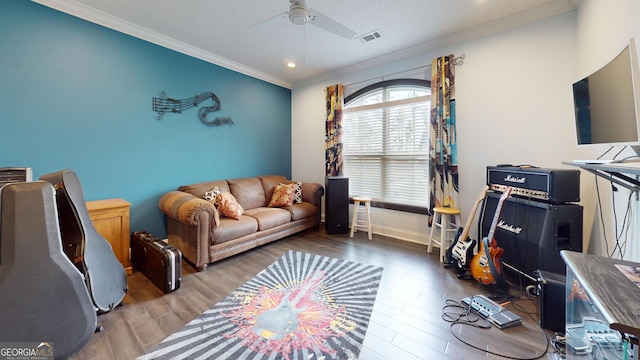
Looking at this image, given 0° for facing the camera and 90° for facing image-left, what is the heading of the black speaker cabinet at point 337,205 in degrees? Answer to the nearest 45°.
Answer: approximately 0°

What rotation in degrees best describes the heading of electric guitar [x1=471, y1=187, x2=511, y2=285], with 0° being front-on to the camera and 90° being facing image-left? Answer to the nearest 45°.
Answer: approximately 45°

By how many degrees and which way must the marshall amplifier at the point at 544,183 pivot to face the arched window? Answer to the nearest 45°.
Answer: approximately 90° to its right

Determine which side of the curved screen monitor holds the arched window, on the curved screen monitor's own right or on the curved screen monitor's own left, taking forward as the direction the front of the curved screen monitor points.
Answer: on the curved screen monitor's own right

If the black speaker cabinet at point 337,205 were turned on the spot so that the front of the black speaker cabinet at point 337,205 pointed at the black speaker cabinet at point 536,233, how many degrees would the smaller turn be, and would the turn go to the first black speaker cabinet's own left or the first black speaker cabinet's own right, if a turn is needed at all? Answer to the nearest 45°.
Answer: approximately 45° to the first black speaker cabinet's own left
